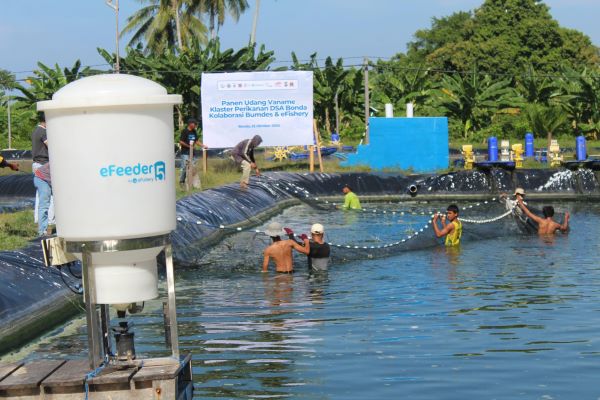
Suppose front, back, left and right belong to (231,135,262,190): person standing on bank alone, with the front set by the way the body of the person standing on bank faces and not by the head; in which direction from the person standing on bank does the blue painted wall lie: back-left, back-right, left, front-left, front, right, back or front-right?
left

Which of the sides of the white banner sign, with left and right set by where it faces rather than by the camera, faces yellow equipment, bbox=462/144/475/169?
left

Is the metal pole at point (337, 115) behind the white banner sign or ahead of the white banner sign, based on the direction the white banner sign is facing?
behind

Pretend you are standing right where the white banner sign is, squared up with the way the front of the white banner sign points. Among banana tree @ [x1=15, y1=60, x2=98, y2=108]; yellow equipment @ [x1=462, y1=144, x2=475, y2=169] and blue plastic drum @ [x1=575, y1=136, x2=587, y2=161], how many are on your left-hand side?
2

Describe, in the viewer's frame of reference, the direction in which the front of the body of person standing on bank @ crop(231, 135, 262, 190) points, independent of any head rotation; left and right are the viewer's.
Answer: facing the viewer and to the right of the viewer

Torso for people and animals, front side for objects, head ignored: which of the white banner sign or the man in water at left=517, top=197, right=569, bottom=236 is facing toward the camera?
the white banner sign

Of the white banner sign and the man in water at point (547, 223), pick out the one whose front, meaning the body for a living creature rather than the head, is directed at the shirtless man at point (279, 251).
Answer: the white banner sign

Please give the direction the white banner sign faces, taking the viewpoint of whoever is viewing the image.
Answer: facing the viewer

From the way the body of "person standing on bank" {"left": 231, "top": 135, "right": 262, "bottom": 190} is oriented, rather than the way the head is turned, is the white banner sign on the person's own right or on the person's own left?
on the person's own left

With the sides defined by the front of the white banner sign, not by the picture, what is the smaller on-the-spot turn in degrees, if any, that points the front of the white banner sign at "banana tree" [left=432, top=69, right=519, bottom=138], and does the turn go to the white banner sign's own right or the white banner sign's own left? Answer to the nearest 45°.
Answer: approximately 135° to the white banner sign's own left

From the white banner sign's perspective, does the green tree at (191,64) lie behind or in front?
behind

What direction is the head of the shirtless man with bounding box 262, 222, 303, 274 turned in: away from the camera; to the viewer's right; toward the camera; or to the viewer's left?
away from the camera

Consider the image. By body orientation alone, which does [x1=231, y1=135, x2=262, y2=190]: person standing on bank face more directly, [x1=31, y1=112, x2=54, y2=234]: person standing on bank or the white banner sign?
the person standing on bank
